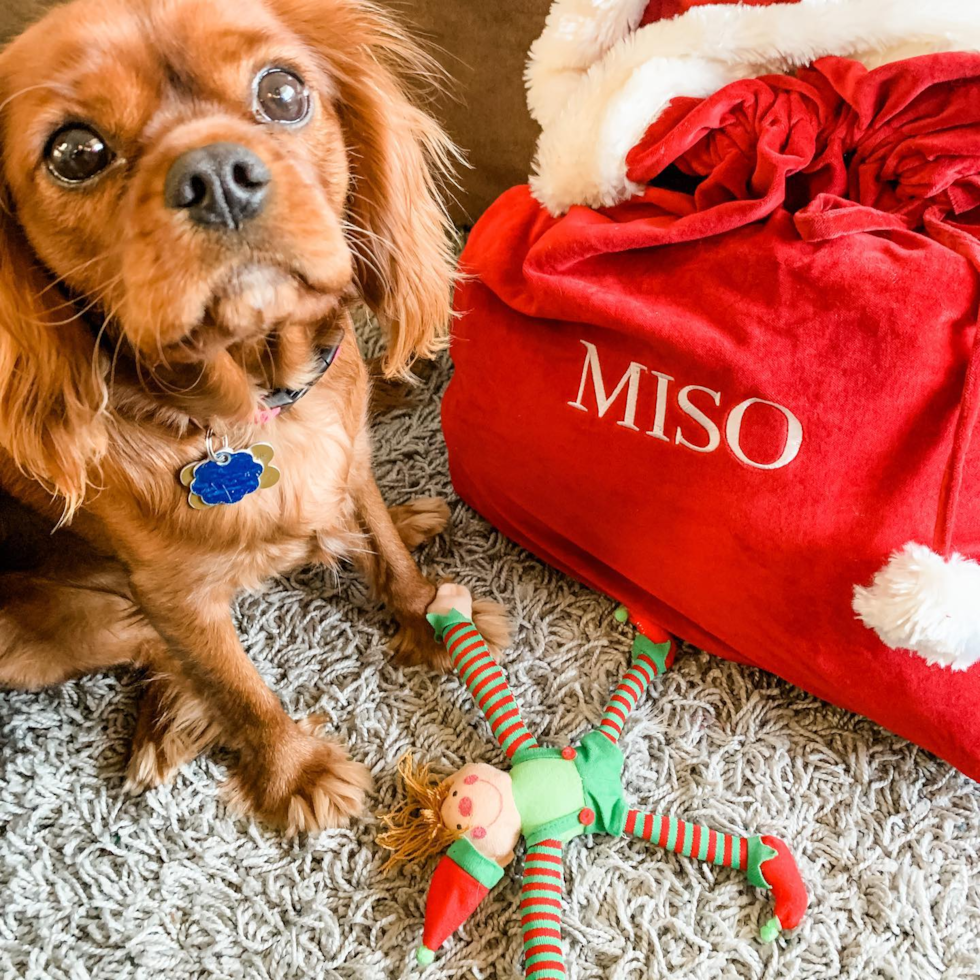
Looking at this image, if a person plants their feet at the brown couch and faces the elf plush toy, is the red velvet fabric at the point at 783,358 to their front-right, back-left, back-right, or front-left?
front-left

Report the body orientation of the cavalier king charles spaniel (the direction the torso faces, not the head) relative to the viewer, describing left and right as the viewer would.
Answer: facing the viewer and to the right of the viewer

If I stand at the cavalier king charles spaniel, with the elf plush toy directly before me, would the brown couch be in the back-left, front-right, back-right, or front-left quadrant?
back-left
